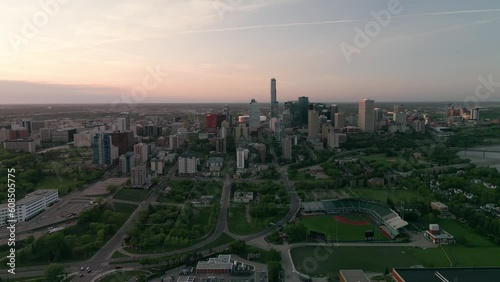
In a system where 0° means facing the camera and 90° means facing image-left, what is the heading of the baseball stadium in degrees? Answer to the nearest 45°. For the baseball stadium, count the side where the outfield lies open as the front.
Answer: approximately 45°

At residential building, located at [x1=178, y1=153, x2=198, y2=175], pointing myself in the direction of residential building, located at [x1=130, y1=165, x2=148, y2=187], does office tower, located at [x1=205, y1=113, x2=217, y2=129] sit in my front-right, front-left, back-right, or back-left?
back-right

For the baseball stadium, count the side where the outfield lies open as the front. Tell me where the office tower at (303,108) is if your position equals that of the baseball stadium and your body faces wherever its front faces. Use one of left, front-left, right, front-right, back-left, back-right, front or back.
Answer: back-right

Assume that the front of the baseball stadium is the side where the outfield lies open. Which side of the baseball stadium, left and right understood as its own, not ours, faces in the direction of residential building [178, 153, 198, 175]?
right

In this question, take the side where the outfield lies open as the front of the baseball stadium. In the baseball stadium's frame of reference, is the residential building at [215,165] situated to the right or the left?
on its right

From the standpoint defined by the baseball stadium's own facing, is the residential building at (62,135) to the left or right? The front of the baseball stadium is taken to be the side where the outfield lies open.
on its right

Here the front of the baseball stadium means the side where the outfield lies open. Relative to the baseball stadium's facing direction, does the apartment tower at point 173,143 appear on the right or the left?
on its right
